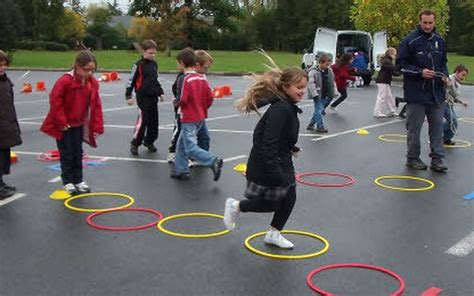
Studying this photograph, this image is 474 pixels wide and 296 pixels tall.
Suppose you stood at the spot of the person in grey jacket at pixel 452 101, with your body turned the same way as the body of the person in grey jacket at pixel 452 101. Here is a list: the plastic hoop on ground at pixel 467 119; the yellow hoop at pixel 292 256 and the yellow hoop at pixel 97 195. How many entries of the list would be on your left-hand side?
1

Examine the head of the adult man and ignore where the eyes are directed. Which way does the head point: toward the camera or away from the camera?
toward the camera

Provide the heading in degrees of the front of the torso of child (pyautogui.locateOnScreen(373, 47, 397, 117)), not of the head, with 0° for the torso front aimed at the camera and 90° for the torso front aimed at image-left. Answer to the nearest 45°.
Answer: approximately 270°

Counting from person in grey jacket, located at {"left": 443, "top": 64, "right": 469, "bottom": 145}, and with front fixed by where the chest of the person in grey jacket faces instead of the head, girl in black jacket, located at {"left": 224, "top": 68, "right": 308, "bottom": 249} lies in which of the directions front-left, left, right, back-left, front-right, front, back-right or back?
right

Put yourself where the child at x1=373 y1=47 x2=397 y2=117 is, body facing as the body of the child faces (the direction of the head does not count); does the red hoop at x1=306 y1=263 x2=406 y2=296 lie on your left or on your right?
on your right

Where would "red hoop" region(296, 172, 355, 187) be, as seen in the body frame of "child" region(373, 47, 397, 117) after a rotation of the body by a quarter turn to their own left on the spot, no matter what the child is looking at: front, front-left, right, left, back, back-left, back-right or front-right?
back

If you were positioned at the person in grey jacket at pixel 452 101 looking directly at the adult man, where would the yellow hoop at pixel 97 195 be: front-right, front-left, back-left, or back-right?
front-right
